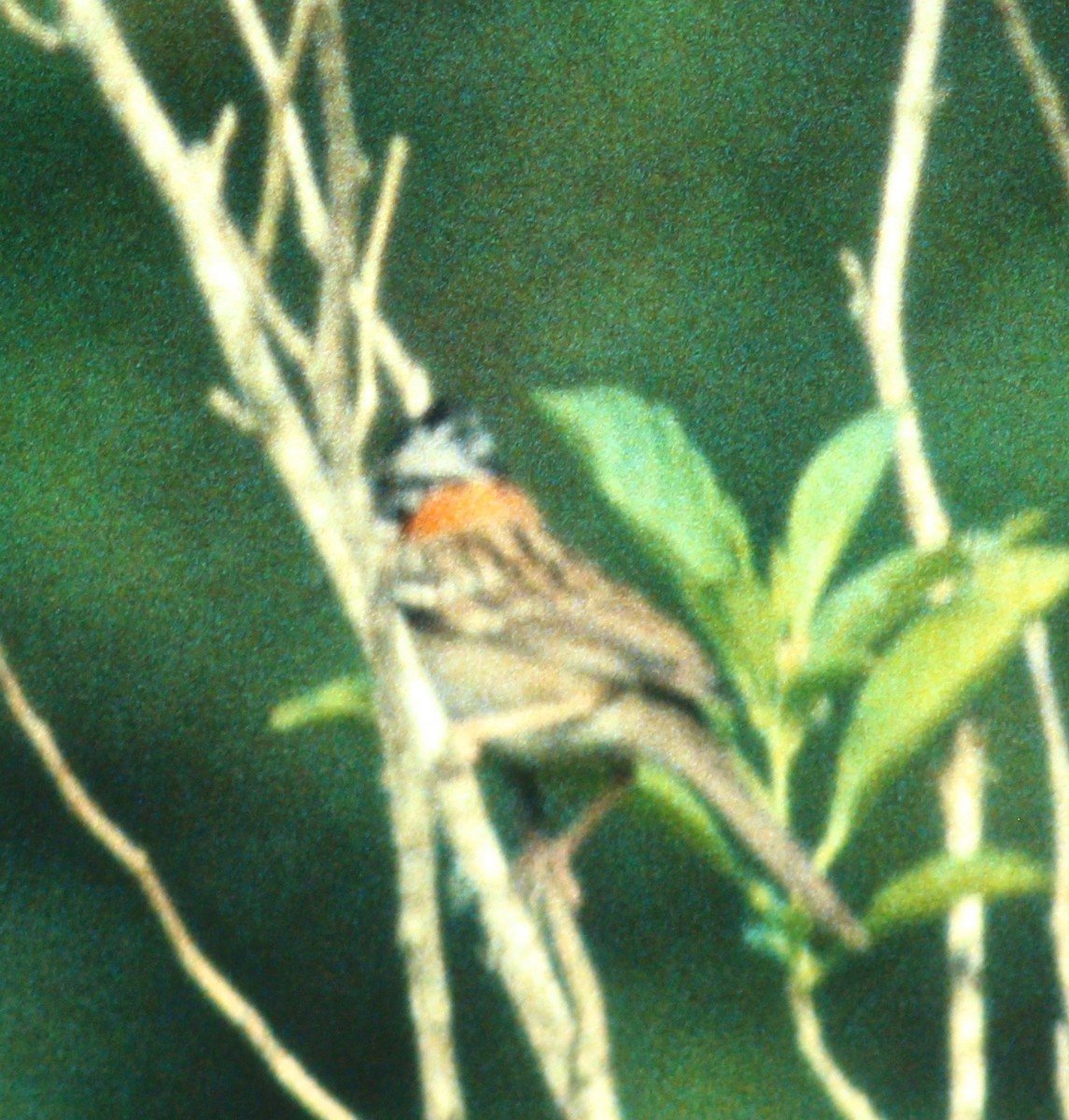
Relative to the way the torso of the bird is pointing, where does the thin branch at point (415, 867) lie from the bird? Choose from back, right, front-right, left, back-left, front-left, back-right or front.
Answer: front-left

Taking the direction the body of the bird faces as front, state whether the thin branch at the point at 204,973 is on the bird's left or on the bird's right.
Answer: on the bird's left

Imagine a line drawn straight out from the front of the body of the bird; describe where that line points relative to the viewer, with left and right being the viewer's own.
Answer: facing away from the viewer and to the left of the viewer

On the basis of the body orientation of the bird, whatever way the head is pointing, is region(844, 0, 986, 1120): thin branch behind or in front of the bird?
behind

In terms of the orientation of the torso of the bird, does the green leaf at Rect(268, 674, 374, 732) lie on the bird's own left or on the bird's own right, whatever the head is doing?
on the bird's own left

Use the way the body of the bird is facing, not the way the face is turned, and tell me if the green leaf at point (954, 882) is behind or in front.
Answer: behind
